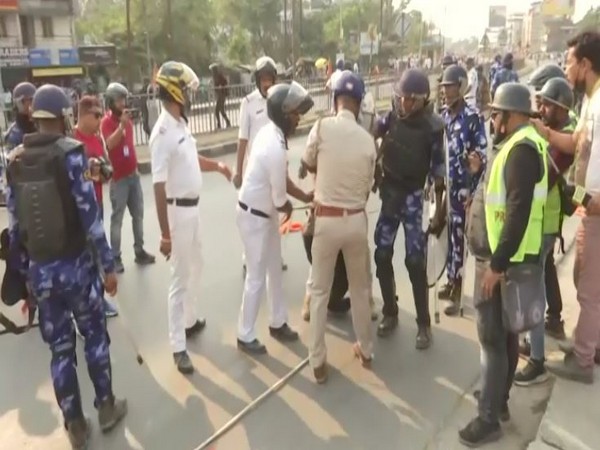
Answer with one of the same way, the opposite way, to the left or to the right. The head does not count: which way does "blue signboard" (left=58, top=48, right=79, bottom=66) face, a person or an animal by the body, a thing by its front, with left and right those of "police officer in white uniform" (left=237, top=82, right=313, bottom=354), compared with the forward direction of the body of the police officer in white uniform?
to the right

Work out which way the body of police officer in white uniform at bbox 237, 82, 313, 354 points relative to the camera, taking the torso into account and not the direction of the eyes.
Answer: to the viewer's right

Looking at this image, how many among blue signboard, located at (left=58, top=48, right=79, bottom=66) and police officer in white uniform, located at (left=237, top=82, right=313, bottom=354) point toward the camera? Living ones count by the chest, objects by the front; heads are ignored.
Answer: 1

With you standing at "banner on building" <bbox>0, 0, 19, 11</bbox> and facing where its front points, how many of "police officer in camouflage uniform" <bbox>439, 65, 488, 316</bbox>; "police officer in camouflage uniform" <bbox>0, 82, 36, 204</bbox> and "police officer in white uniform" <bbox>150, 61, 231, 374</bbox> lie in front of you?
3

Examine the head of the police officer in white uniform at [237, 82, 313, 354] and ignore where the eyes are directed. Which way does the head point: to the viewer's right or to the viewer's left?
to the viewer's right

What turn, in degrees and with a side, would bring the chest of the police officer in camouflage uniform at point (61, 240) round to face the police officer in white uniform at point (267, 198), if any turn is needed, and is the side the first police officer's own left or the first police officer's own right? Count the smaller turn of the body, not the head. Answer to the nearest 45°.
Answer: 0° — they already face them

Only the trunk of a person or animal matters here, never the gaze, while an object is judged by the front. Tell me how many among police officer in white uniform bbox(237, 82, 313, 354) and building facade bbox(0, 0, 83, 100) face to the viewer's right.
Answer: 1

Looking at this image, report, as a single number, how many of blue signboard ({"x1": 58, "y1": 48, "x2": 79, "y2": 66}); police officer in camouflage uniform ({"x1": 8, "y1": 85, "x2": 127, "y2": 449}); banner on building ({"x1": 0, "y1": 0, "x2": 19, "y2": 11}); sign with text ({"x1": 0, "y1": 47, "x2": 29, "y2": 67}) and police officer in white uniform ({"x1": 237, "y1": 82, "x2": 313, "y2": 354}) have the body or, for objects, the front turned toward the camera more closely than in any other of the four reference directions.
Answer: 3

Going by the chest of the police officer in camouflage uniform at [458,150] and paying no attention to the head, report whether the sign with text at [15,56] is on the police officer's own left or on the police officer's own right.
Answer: on the police officer's own right

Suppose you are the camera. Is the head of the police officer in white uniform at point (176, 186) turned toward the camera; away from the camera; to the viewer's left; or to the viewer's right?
to the viewer's right
